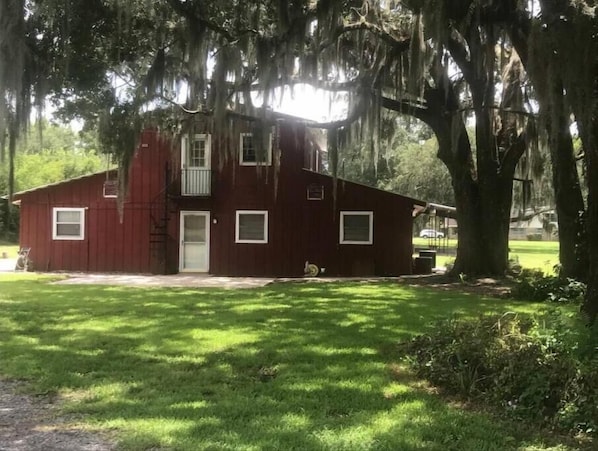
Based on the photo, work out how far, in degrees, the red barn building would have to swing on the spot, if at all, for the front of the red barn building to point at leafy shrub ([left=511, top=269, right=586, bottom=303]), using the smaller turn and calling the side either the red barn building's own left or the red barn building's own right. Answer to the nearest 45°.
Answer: approximately 45° to the red barn building's own left

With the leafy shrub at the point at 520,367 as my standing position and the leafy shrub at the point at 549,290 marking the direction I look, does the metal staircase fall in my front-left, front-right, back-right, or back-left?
front-left

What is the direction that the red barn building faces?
toward the camera

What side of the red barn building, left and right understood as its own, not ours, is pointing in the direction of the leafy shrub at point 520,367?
front
